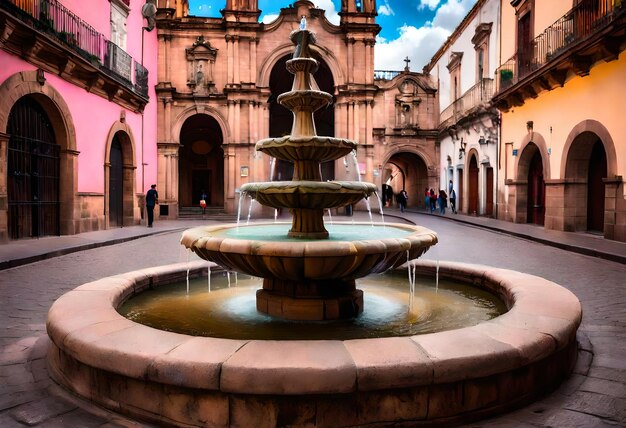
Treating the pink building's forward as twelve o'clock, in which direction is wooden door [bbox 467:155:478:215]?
The wooden door is roughly at 10 o'clock from the pink building.

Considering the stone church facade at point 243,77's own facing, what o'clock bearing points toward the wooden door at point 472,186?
The wooden door is roughly at 9 o'clock from the stone church facade.

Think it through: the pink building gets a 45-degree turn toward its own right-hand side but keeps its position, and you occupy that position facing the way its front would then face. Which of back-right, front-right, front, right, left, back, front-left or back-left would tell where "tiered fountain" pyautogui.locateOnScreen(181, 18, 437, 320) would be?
front

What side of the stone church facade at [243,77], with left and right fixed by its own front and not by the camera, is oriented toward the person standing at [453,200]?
left

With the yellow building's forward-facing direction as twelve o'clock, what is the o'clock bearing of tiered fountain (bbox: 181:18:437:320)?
The tiered fountain is roughly at 11 o'clock from the yellow building.

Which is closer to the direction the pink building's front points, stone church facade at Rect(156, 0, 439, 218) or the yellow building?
the yellow building

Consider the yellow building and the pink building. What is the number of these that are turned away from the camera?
0

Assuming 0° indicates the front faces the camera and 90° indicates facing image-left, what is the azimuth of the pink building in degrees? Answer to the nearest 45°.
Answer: approximately 315°

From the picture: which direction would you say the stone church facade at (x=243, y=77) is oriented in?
toward the camera

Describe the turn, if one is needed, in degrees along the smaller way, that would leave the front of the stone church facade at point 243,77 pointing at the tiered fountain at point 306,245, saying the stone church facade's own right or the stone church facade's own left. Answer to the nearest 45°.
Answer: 0° — it already faces it

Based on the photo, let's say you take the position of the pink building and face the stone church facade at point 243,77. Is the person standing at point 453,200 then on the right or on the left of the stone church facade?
right

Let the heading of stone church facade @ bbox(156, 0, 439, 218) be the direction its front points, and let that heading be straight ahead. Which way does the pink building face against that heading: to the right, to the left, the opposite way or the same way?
to the left

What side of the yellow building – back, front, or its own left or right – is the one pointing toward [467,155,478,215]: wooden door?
right

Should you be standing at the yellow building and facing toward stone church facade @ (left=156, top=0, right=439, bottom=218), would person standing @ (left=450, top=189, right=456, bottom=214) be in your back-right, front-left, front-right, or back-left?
front-right

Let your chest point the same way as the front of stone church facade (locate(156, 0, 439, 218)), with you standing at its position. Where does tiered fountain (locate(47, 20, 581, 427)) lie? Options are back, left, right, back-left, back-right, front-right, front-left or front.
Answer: front

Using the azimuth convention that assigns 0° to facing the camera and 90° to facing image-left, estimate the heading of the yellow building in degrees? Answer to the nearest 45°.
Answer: approximately 45°

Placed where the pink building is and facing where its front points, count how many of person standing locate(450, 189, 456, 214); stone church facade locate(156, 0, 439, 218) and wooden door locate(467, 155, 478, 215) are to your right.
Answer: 0

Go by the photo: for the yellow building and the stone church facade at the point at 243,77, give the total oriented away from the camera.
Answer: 0
